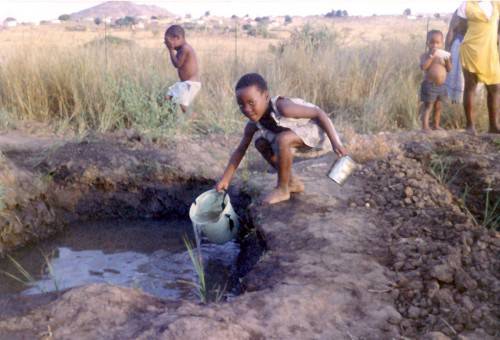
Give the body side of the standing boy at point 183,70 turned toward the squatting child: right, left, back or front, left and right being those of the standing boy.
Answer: left

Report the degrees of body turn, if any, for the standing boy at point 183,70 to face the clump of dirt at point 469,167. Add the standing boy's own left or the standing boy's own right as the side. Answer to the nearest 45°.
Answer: approximately 135° to the standing boy's own left

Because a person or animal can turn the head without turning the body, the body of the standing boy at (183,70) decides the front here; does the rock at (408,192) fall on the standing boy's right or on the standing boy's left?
on the standing boy's left

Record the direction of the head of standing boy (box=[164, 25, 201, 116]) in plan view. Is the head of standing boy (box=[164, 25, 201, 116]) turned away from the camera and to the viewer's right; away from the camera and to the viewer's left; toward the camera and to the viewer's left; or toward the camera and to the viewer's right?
toward the camera and to the viewer's left

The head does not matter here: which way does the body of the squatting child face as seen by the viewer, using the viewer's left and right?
facing the viewer and to the left of the viewer

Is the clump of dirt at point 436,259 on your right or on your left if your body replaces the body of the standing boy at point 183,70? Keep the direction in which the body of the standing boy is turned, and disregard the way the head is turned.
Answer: on your left

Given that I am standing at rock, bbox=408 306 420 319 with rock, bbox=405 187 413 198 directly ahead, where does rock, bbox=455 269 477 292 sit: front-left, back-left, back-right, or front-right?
front-right

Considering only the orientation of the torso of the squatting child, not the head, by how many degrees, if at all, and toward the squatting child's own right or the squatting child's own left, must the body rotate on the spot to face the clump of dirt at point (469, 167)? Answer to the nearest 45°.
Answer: approximately 135° to the squatting child's own left

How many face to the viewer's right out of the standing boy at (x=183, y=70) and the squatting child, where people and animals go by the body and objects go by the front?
0

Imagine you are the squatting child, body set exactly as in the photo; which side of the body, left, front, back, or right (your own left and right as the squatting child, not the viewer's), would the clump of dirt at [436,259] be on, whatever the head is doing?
left

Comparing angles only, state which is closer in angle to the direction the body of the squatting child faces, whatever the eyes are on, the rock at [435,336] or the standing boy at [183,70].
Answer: the rock

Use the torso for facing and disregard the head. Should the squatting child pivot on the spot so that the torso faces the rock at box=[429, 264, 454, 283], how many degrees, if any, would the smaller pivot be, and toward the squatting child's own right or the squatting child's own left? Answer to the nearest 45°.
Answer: approximately 90° to the squatting child's own left

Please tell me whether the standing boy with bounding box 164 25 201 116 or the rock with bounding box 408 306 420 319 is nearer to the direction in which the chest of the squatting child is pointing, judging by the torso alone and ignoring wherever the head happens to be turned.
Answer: the rock

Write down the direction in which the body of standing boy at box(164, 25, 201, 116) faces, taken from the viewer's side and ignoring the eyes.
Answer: to the viewer's left
